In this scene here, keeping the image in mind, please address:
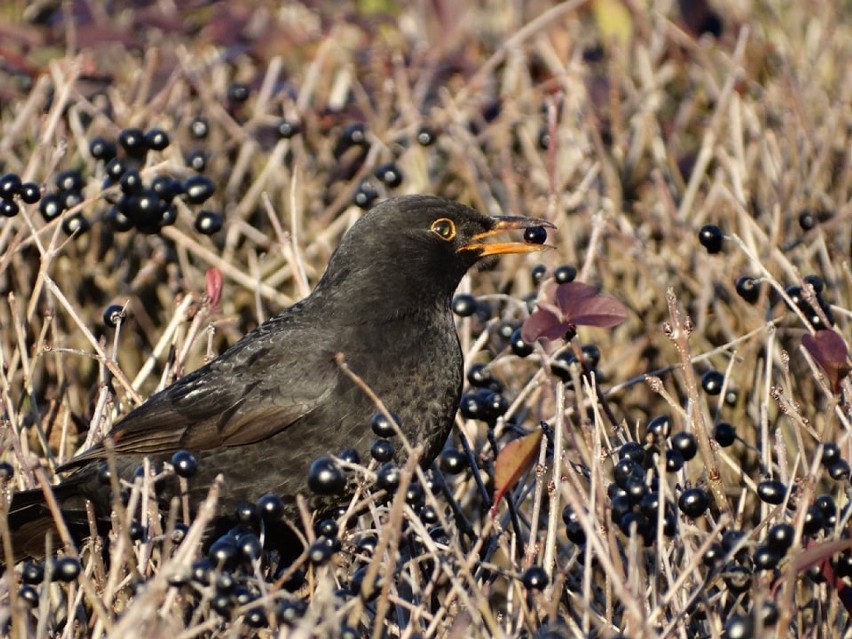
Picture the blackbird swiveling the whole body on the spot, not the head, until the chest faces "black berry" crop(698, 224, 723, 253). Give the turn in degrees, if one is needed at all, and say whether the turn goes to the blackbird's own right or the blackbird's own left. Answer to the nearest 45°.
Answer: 0° — it already faces it

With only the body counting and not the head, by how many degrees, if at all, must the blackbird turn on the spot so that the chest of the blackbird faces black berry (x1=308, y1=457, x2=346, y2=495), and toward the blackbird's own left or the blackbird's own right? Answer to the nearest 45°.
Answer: approximately 90° to the blackbird's own right

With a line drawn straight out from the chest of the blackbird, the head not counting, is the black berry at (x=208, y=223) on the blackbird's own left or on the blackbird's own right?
on the blackbird's own left

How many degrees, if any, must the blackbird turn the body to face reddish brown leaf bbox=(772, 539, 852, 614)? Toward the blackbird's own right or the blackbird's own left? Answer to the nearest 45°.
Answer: approximately 45° to the blackbird's own right

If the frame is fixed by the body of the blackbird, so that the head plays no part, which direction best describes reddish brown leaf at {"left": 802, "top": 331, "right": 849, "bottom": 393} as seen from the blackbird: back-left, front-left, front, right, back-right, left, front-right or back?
front-right

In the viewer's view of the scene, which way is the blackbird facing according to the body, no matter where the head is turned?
to the viewer's right

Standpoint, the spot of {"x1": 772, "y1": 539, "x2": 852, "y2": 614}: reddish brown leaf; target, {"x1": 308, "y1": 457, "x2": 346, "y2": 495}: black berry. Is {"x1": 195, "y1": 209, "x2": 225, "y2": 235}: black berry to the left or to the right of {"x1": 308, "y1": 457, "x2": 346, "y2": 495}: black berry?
right
